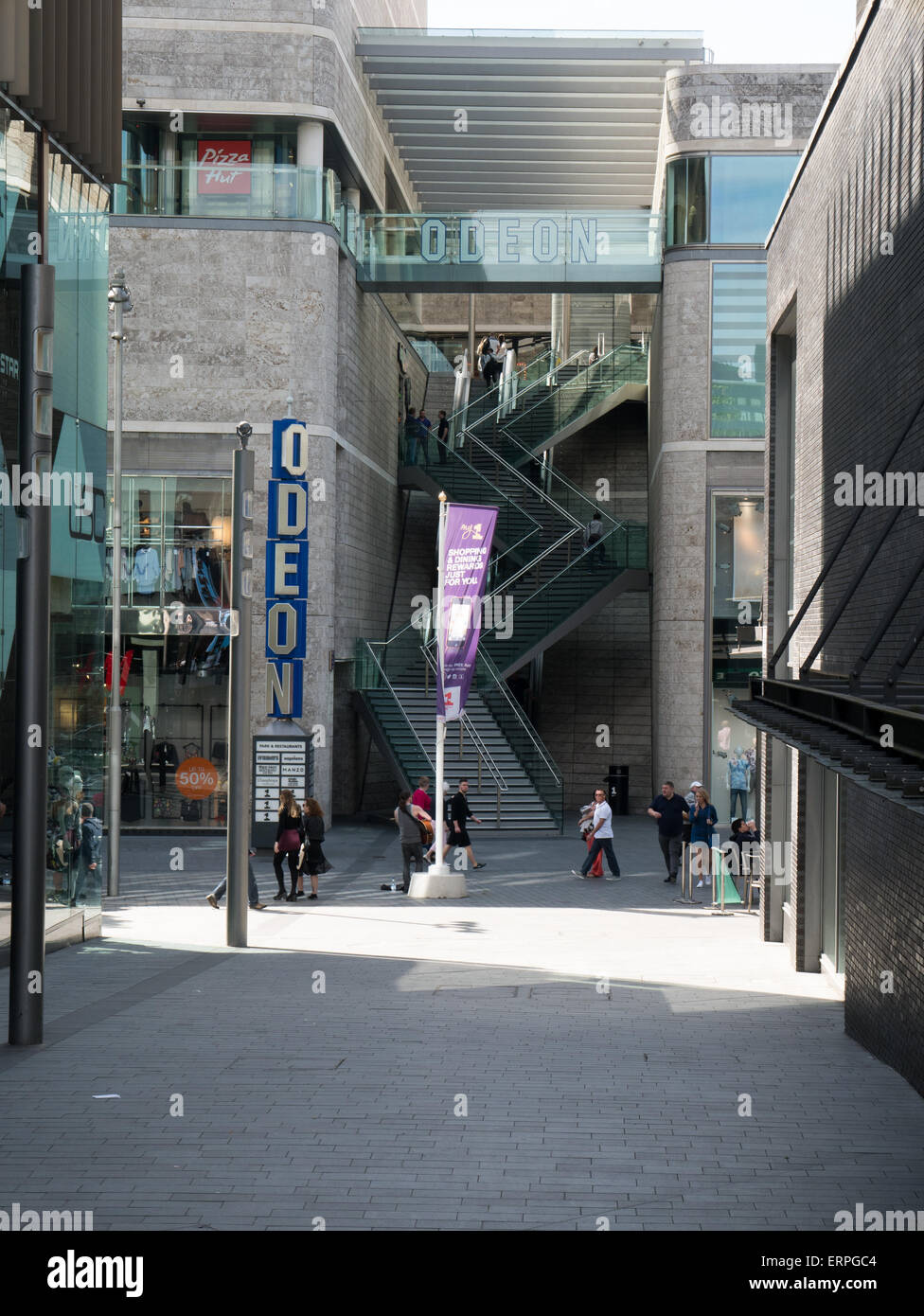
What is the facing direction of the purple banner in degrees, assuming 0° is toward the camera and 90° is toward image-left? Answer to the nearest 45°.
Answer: approximately 0°

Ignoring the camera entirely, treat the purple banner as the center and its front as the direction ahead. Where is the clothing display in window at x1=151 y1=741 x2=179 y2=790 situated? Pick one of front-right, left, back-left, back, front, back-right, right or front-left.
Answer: back-right

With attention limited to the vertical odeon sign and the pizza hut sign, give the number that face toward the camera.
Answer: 2

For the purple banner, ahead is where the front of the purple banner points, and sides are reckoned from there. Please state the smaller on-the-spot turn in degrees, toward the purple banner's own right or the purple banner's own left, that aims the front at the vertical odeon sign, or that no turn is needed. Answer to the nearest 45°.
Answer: approximately 135° to the purple banner's own right

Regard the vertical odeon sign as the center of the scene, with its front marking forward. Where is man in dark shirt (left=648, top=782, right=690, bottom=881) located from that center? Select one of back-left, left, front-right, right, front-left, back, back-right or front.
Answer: front-left

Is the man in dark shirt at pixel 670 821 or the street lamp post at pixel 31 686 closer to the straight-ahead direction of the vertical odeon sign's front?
the street lamp post
